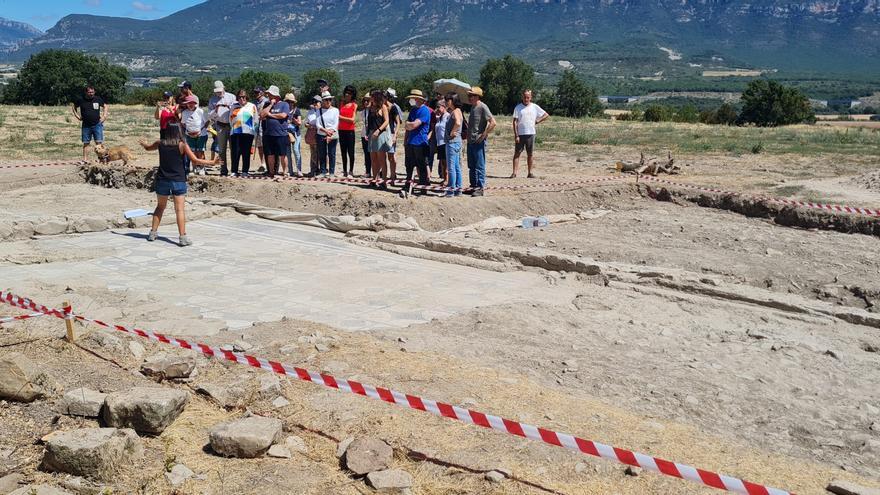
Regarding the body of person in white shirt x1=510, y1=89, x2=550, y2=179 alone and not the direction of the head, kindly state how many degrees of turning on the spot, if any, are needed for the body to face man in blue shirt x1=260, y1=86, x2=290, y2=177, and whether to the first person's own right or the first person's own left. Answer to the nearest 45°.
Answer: approximately 45° to the first person's own right

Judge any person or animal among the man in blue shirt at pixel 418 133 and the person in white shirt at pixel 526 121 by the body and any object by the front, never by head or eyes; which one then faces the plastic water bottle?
the person in white shirt

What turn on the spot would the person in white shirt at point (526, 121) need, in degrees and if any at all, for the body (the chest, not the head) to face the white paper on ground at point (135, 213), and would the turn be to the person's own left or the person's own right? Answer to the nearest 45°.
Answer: approximately 45° to the person's own right

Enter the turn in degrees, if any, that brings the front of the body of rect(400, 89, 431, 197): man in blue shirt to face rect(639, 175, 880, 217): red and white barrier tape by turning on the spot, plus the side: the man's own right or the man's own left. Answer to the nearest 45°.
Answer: approximately 135° to the man's own left

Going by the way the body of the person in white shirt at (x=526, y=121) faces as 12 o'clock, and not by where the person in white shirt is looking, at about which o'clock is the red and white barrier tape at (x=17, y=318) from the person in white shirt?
The red and white barrier tape is roughly at 1 o'clock from the person in white shirt.

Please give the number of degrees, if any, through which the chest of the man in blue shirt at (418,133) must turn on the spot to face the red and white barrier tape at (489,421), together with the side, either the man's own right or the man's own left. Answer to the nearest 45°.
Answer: approximately 45° to the man's own left

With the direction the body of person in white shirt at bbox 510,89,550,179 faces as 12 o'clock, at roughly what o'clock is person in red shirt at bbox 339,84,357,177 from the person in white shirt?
The person in red shirt is roughly at 2 o'clock from the person in white shirt.

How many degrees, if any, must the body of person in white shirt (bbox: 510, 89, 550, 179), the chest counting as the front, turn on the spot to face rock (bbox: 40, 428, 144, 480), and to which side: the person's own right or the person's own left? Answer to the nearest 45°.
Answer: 0° — they already face it

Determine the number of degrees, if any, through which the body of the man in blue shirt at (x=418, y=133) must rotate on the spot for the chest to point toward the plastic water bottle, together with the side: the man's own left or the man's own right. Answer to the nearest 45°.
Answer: approximately 90° to the man's own left

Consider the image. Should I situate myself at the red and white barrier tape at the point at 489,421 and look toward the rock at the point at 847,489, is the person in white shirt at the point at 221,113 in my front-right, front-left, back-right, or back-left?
back-left
